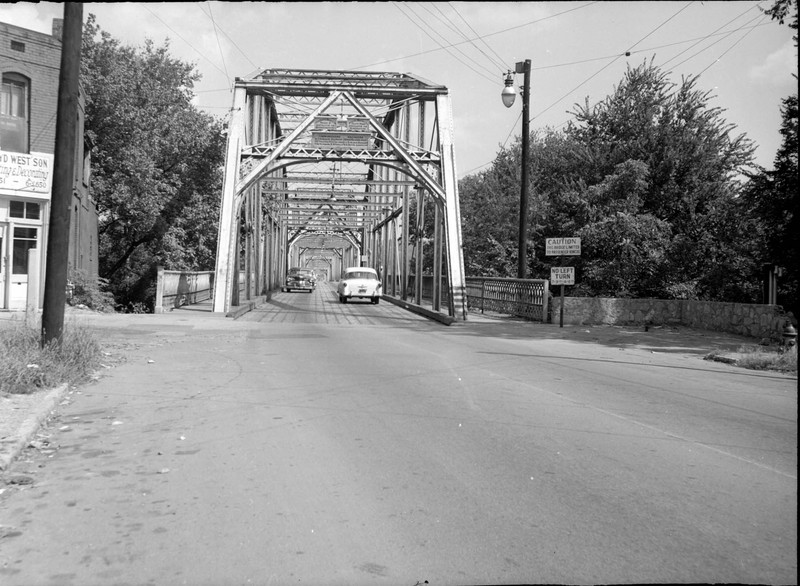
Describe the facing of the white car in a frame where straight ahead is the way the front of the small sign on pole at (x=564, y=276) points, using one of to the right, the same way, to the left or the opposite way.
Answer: the opposite way

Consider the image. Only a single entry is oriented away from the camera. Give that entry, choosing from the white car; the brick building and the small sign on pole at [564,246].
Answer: the white car

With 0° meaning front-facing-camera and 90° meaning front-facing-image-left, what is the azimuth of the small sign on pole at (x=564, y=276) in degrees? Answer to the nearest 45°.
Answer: approximately 0°

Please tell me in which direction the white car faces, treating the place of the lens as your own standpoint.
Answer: facing away from the viewer

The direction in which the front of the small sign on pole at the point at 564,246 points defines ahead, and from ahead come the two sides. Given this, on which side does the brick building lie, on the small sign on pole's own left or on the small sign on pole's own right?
on the small sign on pole's own right

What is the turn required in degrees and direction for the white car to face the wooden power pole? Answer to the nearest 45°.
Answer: approximately 180°

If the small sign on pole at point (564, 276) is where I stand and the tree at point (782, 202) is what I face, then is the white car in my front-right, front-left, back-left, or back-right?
back-left

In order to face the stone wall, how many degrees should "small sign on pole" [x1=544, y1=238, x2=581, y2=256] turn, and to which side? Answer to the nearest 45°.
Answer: approximately 135° to its left
